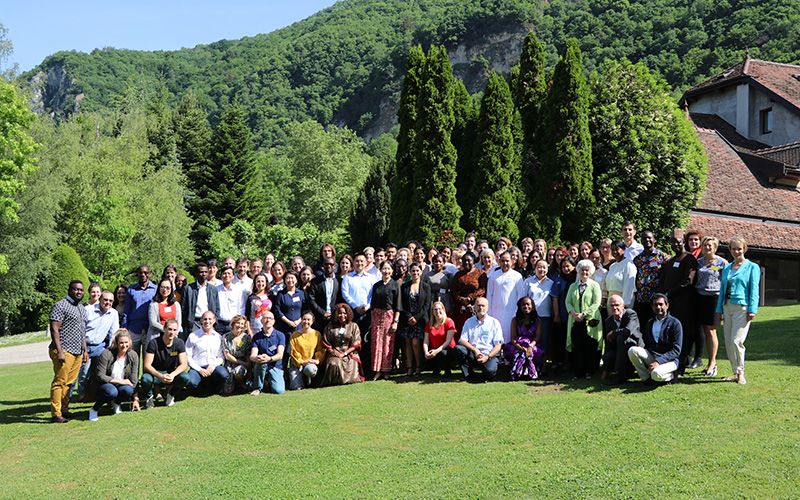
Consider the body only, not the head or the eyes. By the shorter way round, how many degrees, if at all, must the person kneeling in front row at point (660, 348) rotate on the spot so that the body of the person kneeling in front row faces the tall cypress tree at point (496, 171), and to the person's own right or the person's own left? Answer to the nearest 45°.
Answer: approximately 135° to the person's own right

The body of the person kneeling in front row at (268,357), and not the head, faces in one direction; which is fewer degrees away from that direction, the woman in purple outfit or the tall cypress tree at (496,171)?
the woman in purple outfit

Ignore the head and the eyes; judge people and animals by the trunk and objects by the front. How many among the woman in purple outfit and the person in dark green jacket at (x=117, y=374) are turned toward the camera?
2

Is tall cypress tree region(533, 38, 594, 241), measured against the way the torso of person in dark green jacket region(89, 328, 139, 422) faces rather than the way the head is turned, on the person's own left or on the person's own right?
on the person's own left

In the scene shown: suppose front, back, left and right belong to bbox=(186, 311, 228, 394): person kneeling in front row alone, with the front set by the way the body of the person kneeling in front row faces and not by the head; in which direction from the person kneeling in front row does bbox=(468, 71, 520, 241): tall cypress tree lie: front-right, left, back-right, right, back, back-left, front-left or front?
back-left

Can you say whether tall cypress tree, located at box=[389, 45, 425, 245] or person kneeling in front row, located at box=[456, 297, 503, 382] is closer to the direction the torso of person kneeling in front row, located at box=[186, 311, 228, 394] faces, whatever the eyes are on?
the person kneeling in front row

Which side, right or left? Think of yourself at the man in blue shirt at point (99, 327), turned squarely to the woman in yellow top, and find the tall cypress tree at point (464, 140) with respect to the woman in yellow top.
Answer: left

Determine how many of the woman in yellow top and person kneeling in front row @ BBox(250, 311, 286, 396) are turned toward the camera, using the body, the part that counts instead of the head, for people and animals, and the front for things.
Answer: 2

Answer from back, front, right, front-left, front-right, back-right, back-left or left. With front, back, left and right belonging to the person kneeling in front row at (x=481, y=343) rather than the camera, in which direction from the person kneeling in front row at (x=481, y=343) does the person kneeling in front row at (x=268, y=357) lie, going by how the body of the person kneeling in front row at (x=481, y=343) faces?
right

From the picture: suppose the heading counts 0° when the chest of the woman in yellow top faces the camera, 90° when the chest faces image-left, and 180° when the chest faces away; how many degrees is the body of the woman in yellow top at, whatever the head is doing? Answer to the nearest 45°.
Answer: approximately 0°
